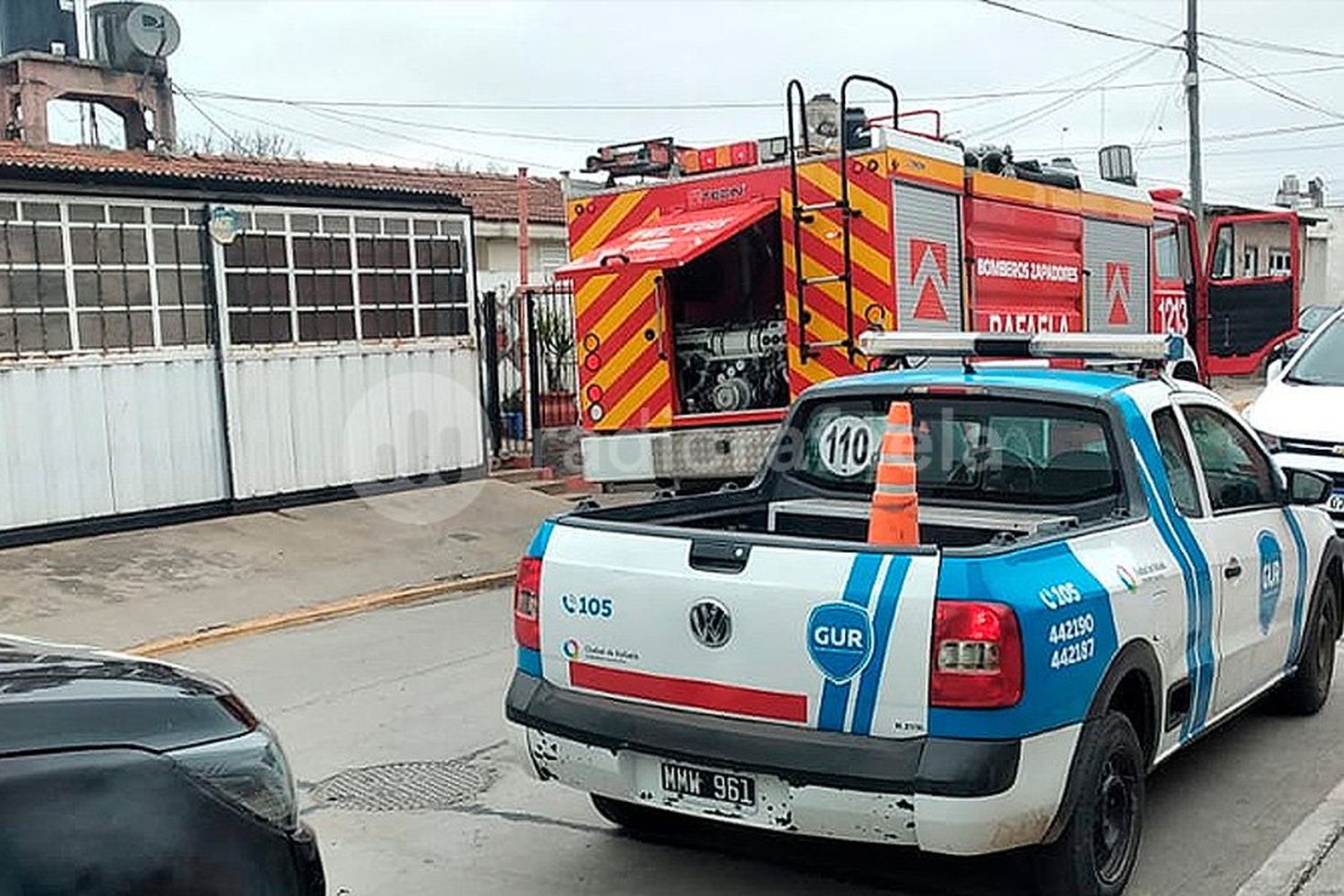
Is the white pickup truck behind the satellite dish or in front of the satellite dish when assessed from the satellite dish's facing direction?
in front

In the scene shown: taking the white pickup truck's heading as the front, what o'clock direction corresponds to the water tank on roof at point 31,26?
The water tank on roof is roughly at 9 o'clock from the white pickup truck.

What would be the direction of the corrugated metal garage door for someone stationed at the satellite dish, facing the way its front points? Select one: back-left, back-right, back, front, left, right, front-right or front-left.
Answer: front-right

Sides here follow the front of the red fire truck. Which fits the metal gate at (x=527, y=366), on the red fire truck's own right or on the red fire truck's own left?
on the red fire truck's own left

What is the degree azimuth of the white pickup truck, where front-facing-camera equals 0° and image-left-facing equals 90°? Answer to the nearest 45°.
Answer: approximately 225°

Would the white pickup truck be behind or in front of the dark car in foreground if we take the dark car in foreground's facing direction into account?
in front

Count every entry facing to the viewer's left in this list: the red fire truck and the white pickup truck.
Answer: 0

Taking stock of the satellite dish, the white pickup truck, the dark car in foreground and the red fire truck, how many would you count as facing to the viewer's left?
0

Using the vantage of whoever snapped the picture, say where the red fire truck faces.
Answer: facing away from the viewer and to the right of the viewer

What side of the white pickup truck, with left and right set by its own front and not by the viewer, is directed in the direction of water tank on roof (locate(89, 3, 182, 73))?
left

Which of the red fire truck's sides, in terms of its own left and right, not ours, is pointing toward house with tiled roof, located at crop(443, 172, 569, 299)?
left
